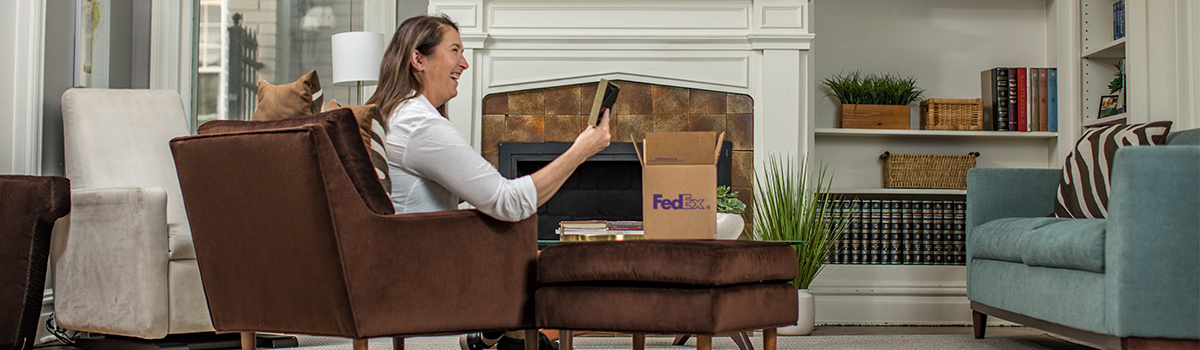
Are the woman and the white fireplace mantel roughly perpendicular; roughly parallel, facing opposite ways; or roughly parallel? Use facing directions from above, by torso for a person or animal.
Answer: roughly perpendicular

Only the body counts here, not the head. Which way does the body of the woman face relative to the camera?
to the viewer's right

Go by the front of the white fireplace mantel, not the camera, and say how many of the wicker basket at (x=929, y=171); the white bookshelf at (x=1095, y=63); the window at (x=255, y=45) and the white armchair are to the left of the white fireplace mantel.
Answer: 2

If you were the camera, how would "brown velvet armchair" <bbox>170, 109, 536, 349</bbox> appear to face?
facing away from the viewer and to the right of the viewer

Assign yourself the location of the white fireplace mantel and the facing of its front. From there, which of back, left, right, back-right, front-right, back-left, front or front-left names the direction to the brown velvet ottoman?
front

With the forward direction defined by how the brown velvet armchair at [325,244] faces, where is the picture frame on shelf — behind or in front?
in front

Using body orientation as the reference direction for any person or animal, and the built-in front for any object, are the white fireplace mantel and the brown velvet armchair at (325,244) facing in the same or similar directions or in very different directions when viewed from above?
very different directions

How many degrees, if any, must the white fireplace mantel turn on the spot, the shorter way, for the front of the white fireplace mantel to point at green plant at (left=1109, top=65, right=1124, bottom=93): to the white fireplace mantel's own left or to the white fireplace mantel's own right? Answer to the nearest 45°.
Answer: approximately 90° to the white fireplace mantel's own left

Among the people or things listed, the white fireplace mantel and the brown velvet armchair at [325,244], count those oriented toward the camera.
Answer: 1

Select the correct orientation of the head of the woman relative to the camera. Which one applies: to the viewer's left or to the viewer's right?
to the viewer's right

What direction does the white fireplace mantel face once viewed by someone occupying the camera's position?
facing the viewer

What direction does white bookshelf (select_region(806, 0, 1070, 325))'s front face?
toward the camera

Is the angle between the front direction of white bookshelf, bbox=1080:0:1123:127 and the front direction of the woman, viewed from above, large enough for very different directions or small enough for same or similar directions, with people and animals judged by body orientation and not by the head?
very different directions

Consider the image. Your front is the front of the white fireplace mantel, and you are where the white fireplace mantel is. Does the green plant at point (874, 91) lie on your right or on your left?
on your left
